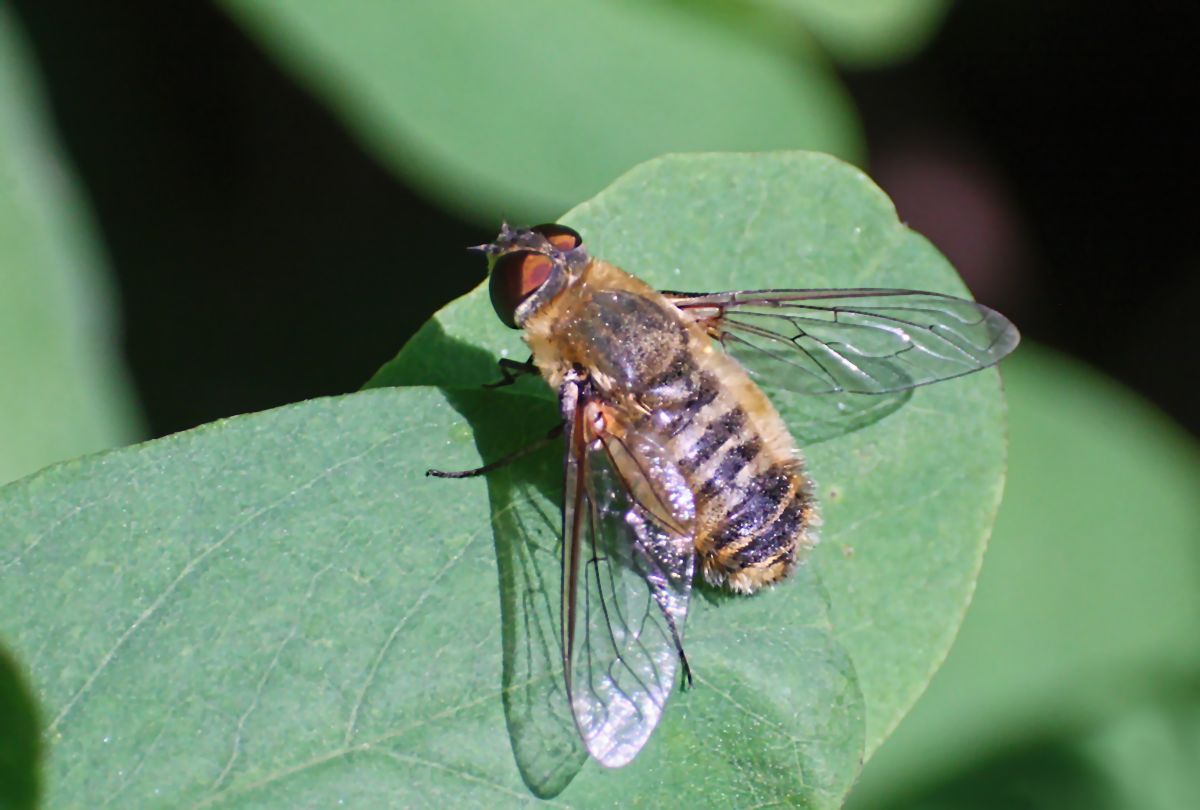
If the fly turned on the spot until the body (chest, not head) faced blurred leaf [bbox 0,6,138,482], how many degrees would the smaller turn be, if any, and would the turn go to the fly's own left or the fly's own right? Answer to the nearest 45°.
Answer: approximately 45° to the fly's own left

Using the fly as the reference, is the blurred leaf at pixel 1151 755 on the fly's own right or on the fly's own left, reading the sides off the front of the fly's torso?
on the fly's own right

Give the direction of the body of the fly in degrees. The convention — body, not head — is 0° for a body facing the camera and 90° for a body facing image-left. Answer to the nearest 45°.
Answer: approximately 135°

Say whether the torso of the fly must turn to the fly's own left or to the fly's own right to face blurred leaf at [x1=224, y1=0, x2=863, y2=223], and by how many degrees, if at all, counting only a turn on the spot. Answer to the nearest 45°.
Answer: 0° — it already faces it

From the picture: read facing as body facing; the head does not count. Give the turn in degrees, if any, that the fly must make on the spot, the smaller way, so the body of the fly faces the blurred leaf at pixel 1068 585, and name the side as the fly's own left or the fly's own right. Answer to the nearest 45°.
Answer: approximately 90° to the fly's own right

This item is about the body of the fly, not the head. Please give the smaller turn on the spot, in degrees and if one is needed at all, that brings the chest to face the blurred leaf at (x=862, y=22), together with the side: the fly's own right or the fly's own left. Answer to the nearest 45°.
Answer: approximately 45° to the fly's own right

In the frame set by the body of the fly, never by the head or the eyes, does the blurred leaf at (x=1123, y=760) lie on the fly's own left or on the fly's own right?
on the fly's own right

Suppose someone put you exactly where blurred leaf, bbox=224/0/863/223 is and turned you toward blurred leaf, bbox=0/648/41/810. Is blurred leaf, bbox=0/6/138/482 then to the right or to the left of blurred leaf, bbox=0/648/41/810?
right
